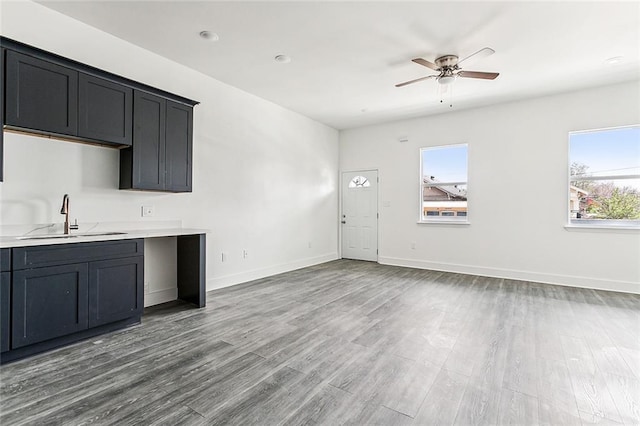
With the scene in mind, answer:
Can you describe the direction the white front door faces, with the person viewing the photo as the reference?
facing the viewer and to the left of the viewer

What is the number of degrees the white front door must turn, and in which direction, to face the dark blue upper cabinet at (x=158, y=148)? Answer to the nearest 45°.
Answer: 0° — it already faces it

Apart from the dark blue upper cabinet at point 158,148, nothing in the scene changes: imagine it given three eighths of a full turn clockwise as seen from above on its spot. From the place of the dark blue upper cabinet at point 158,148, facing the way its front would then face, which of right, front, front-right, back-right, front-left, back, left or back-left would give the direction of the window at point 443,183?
back

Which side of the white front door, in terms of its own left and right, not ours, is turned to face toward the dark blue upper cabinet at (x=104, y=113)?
front

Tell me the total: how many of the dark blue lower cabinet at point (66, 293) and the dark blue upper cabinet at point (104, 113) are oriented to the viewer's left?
0

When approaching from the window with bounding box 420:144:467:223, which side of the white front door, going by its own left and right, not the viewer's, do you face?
left

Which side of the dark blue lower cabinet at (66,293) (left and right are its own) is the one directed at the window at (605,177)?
front

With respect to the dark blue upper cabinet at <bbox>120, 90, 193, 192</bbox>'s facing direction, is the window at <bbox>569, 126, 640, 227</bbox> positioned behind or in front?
in front

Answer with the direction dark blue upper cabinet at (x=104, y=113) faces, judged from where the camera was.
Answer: facing the viewer and to the right of the viewer

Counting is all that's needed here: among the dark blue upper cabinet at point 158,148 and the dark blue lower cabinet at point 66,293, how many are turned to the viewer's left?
0

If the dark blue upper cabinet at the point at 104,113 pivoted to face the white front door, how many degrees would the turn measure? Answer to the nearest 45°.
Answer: approximately 45° to its left
